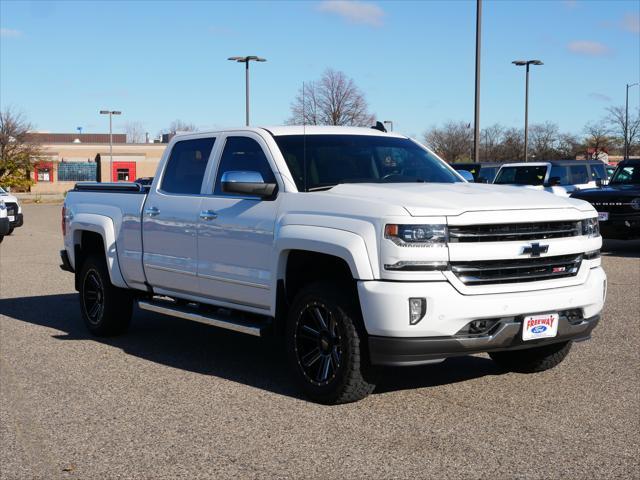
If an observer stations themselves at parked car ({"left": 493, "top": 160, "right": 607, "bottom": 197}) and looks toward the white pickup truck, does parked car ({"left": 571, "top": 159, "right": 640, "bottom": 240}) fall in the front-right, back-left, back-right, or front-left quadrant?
front-left

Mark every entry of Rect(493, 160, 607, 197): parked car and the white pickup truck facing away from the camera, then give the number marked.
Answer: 0

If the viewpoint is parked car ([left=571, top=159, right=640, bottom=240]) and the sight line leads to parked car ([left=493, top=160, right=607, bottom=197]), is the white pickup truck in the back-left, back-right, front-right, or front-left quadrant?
back-left

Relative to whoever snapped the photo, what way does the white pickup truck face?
facing the viewer and to the right of the viewer

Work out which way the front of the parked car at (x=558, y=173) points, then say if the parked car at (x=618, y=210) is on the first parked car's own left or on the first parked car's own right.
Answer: on the first parked car's own left

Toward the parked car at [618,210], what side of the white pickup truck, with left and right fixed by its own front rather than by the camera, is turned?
left

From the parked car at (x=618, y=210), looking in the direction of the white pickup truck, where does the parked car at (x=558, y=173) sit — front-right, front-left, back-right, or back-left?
back-right

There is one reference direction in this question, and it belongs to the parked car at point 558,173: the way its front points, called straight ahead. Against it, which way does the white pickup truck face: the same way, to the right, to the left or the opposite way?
to the left

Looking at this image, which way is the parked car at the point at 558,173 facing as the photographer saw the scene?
facing the viewer and to the left of the viewer

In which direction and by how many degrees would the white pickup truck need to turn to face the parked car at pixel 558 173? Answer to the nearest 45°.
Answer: approximately 135° to its left
